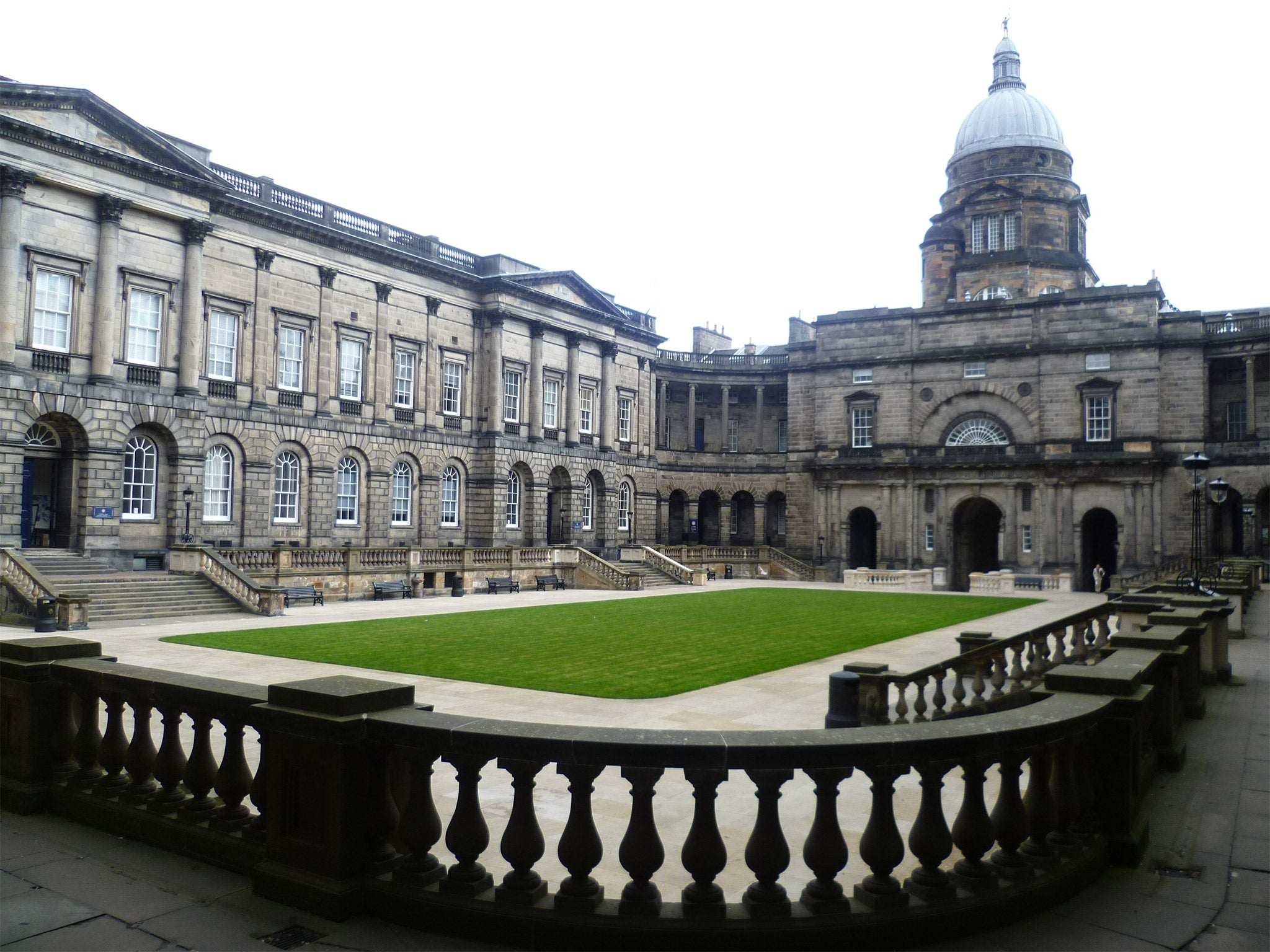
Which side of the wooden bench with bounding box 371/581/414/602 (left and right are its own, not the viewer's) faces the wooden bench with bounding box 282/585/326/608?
right

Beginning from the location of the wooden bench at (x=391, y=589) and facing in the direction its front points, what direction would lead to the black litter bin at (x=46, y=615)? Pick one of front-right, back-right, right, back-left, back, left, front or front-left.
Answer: right

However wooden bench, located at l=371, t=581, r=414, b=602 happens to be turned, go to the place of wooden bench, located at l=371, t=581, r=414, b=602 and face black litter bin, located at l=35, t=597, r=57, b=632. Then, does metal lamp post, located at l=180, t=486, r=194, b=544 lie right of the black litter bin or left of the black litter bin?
right

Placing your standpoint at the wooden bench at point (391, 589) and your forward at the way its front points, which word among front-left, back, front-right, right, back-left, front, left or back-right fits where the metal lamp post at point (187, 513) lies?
back-right
